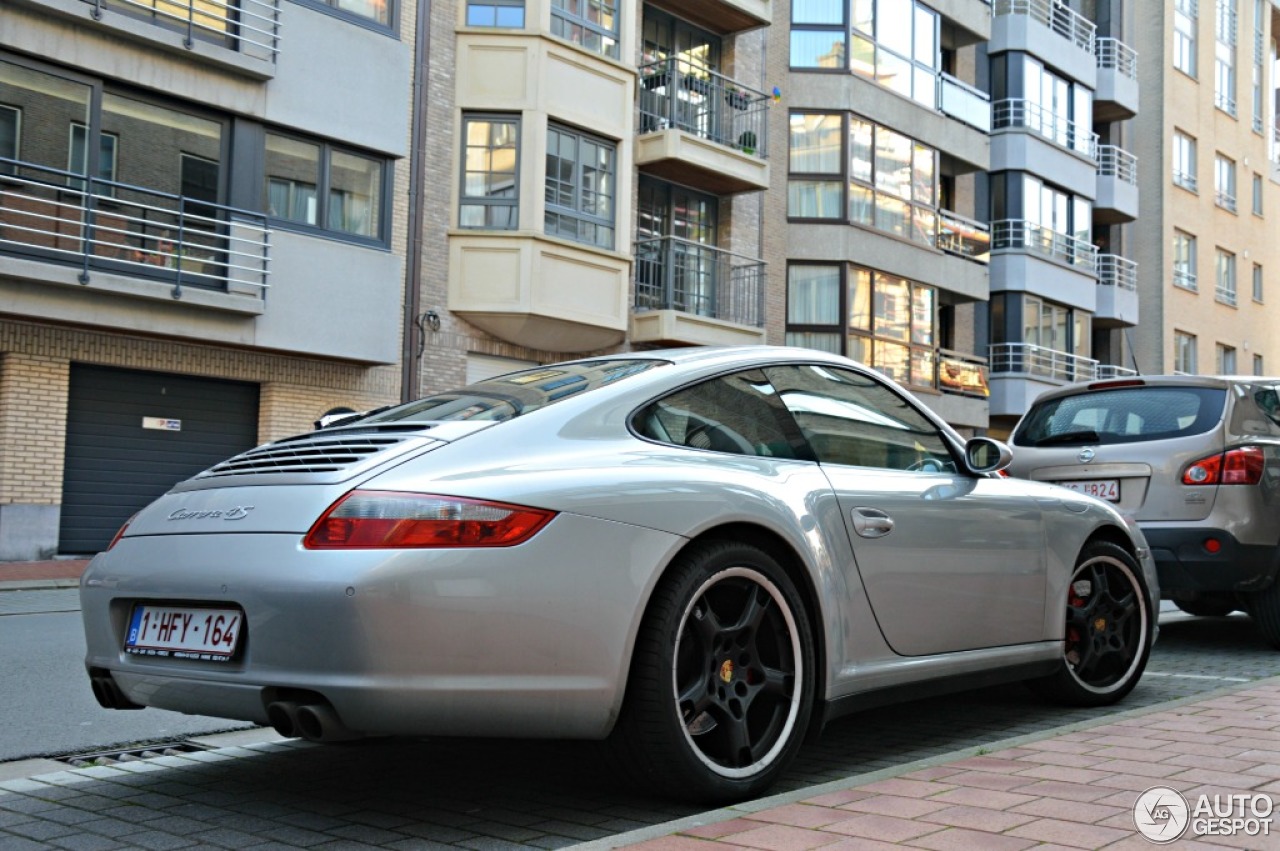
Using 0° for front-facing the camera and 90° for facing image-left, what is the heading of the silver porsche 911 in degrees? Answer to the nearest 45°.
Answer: approximately 225°

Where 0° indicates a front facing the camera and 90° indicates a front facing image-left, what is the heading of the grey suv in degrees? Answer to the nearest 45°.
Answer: approximately 225°

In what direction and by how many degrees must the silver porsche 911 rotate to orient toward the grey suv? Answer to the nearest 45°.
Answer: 0° — it already faces it

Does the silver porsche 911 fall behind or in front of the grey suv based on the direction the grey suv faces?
behind

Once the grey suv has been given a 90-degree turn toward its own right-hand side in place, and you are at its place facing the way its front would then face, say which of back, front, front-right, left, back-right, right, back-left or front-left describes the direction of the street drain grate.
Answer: right

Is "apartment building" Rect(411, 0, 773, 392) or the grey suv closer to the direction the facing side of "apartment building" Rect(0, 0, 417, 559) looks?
the grey suv

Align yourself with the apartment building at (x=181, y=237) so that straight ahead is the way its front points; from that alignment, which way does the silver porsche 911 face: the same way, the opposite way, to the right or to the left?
to the left

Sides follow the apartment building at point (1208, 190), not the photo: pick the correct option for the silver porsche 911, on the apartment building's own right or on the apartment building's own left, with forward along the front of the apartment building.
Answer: on the apartment building's own right

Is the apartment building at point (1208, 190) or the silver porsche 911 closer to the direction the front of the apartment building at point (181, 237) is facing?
the silver porsche 911

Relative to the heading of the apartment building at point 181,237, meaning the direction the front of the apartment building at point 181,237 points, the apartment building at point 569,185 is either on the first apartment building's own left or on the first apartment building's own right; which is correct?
on the first apartment building's own left

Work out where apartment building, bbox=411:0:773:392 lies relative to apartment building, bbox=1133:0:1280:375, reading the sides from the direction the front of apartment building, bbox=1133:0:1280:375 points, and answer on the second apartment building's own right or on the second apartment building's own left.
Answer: on the second apartment building's own right
